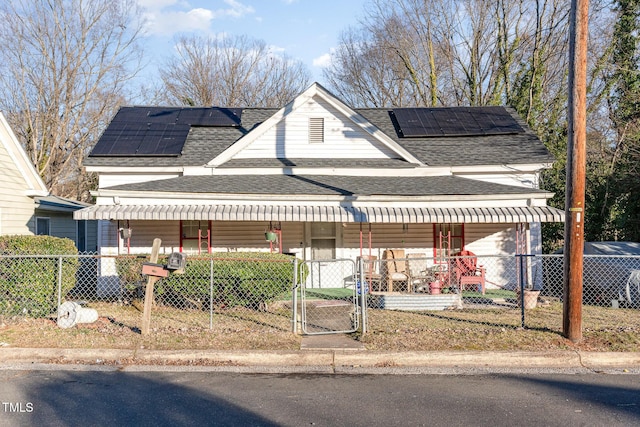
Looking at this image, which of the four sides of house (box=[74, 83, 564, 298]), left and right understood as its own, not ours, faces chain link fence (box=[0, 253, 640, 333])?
front

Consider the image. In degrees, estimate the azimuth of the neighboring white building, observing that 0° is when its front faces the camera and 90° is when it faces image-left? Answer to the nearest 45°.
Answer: approximately 0°

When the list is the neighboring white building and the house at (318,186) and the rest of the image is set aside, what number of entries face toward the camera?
2

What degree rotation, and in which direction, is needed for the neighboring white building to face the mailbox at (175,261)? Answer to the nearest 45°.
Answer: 0° — it already faces it

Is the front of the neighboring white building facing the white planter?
yes

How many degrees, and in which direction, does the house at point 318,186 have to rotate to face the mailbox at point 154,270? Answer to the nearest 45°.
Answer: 0° — it already faces it

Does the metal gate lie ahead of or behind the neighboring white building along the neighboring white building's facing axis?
ahead

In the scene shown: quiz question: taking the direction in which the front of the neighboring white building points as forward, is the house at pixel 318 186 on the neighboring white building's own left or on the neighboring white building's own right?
on the neighboring white building's own left

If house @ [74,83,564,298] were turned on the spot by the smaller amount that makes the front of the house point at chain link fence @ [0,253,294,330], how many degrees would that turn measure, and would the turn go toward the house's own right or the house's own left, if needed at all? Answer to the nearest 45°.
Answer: approximately 45° to the house's own right

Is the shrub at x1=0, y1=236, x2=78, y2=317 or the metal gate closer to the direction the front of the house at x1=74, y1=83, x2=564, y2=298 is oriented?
the metal gate

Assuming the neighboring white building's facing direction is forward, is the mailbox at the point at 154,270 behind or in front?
in front
